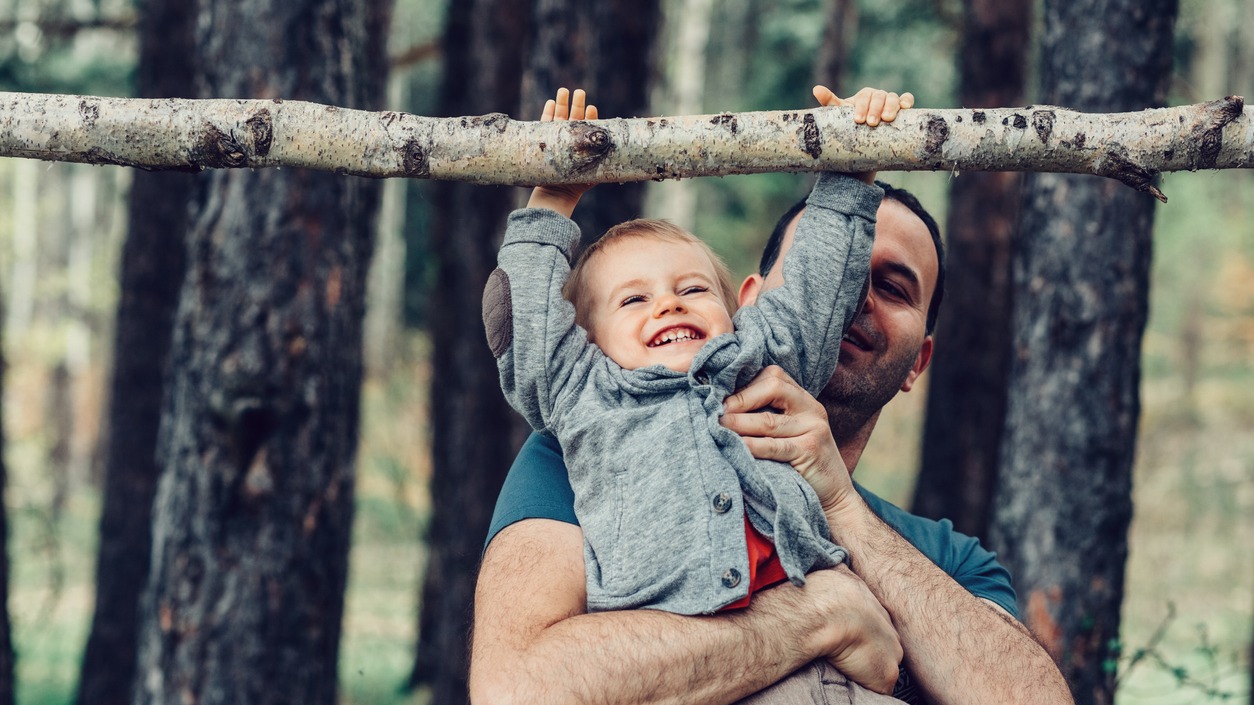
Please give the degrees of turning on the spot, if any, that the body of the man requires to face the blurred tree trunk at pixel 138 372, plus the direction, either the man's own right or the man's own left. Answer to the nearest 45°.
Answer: approximately 135° to the man's own right

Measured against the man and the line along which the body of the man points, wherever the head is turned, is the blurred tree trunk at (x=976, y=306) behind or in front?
behind

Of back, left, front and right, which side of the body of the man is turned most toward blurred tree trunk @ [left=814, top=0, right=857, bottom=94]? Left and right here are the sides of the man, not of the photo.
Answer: back

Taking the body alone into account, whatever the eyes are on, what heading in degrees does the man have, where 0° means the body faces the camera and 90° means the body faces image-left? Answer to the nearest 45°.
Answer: approximately 0°

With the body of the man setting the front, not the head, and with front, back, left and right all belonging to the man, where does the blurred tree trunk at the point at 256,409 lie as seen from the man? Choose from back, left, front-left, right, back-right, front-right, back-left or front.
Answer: back-right

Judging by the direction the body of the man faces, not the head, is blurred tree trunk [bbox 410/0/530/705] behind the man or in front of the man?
behind

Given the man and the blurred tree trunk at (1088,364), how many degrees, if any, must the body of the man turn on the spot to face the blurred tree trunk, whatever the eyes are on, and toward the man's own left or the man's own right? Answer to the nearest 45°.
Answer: approximately 135° to the man's own left

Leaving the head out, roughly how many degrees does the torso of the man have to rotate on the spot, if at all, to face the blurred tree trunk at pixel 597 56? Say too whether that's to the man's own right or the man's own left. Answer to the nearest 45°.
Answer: approximately 180°
